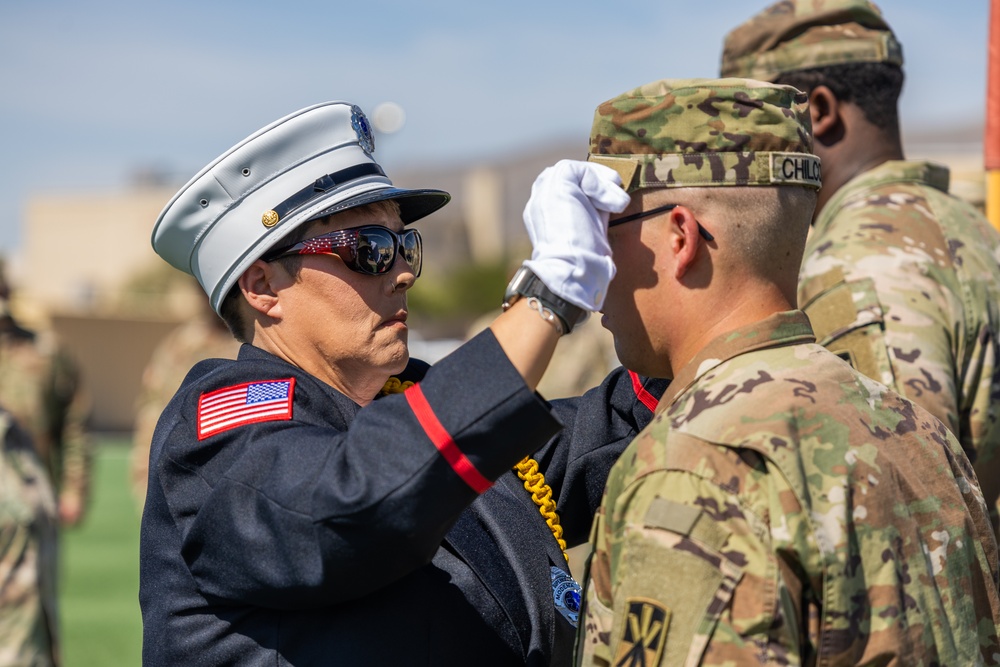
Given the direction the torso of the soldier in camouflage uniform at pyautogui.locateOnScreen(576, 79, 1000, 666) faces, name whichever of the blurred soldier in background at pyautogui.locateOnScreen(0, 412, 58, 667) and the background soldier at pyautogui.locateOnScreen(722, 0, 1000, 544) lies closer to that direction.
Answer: the blurred soldier in background

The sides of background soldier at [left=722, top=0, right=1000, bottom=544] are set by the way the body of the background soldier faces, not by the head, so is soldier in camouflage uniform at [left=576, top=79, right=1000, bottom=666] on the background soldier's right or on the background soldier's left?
on the background soldier's left

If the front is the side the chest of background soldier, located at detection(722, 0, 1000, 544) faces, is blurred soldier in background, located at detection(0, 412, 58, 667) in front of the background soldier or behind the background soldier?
in front

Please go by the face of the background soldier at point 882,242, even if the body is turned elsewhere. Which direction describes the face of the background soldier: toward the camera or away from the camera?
away from the camera

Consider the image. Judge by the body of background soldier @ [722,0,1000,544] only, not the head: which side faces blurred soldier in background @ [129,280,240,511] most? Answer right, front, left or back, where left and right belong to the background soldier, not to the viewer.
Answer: front

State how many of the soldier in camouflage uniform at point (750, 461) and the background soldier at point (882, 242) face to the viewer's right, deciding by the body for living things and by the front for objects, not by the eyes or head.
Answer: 0

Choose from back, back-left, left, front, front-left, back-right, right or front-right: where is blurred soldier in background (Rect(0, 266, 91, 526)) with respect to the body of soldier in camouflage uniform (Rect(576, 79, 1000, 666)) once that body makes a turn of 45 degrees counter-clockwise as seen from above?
front-right

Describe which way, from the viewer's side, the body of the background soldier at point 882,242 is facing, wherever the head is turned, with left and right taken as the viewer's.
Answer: facing away from the viewer and to the left of the viewer

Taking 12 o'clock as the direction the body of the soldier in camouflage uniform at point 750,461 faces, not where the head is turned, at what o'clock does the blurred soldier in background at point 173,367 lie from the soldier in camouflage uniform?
The blurred soldier in background is roughly at 12 o'clock from the soldier in camouflage uniform.

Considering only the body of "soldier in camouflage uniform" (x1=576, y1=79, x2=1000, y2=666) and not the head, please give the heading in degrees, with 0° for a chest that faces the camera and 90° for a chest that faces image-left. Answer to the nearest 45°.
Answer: approximately 135°
